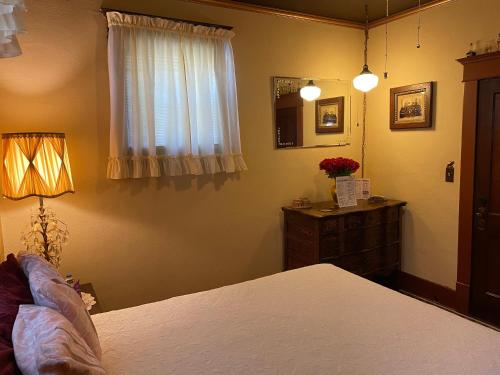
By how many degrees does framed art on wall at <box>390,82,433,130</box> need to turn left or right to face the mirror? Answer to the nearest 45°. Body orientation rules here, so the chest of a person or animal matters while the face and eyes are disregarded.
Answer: approximately 45° to its right

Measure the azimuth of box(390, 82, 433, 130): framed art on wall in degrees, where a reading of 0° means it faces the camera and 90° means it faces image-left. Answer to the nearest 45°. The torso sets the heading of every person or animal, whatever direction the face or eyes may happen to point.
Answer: approximately 45°

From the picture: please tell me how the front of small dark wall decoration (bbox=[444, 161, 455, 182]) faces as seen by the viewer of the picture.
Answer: facing the viewer and to the left of the viewer

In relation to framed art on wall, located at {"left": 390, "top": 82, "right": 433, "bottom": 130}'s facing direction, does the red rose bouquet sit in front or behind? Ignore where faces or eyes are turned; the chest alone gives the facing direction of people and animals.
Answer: in front

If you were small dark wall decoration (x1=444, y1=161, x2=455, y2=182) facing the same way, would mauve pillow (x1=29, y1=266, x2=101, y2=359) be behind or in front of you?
in front

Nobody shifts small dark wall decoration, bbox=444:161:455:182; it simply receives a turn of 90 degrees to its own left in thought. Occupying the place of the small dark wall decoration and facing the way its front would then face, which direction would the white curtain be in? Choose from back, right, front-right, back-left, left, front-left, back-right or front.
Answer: right

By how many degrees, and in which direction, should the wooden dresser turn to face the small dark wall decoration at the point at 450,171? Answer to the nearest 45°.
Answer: approximately 45° to its left

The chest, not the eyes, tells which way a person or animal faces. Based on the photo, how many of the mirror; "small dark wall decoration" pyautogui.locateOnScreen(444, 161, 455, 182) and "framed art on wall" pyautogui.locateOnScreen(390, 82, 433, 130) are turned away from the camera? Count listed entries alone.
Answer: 0

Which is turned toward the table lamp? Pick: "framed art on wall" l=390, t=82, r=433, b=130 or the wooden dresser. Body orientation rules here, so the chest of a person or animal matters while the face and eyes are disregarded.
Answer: the framed art on wall

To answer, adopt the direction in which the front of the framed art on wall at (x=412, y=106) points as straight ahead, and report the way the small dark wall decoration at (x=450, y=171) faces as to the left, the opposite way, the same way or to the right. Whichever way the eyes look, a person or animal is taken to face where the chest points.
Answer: the same way

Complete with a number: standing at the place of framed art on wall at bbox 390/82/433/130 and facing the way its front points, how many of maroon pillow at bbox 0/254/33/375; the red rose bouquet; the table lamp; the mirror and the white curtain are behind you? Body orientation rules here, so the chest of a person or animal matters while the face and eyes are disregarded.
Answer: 0

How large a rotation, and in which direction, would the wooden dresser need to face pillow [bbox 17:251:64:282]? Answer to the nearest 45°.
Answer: approximately 90° to its right

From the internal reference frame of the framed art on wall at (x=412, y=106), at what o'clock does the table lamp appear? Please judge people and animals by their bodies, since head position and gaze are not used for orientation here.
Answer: The table lamp is roughly at 12 o'clock from the framed art on wall.

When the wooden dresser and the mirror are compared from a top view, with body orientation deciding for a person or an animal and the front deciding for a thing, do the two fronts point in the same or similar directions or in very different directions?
same or similar directions

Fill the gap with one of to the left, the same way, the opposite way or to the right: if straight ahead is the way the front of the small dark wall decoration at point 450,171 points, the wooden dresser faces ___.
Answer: to the left

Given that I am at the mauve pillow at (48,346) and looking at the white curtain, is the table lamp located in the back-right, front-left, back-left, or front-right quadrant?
front-left

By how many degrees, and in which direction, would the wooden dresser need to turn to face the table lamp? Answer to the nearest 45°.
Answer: approximately 90° to its right
